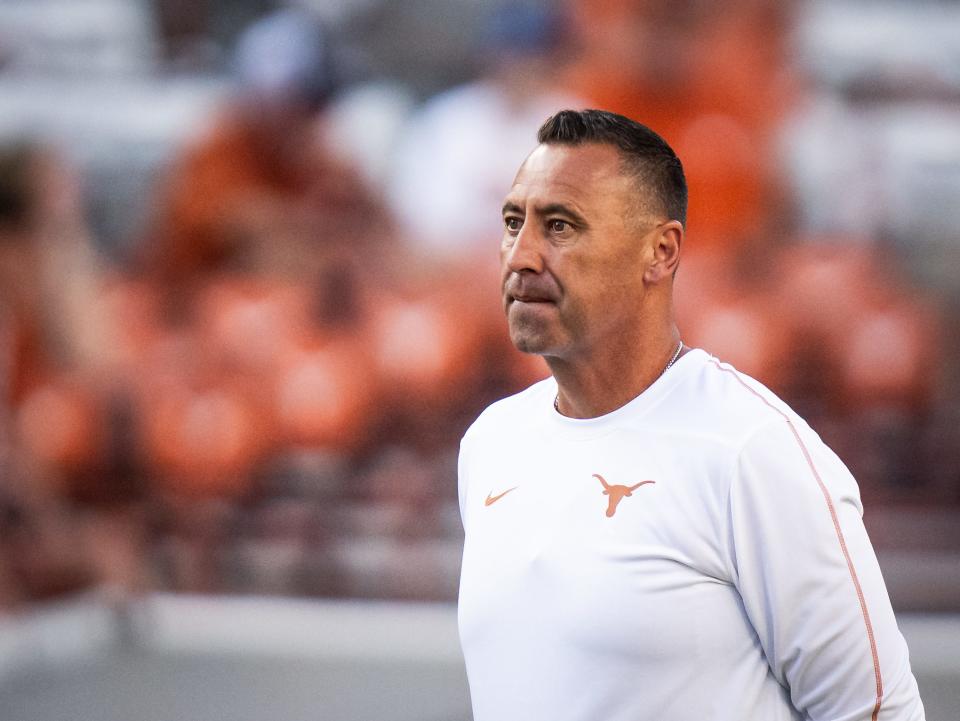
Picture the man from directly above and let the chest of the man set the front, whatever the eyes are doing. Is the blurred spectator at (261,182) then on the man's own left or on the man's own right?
on the man's own right

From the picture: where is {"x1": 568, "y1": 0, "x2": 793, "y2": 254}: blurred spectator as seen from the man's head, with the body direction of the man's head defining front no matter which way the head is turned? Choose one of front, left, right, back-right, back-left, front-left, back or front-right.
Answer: back-right

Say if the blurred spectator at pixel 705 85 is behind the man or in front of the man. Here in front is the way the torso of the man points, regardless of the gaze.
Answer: behind

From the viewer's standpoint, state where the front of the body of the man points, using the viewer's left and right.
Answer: facing the viewer and to the left of the viewer

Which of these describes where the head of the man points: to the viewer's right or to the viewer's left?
to the viewer's left

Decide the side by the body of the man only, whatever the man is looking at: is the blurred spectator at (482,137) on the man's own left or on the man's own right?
on the man's own right

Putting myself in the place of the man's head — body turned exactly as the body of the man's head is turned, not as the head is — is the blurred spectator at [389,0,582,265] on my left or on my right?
on my right
